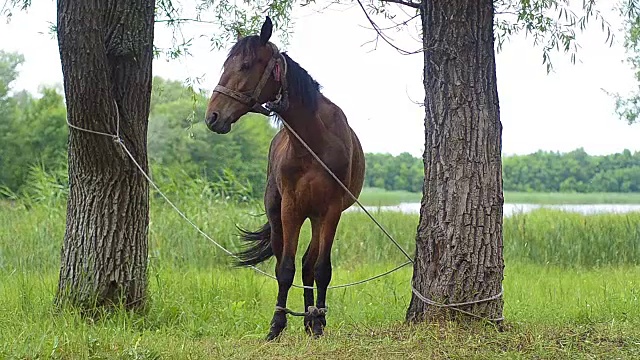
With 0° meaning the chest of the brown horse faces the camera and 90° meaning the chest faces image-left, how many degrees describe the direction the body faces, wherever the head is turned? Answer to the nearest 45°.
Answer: approximately 0°

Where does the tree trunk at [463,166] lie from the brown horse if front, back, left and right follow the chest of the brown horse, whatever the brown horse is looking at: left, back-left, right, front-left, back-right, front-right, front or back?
left

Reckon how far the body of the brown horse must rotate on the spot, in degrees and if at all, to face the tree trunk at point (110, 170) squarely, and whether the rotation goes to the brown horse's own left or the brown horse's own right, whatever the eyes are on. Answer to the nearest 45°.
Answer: approximately 90° to the brown horse's own right
